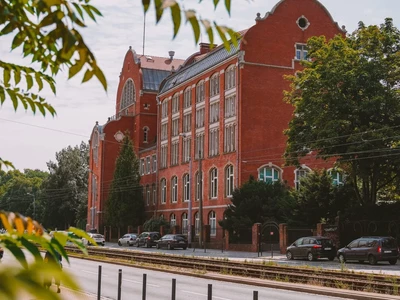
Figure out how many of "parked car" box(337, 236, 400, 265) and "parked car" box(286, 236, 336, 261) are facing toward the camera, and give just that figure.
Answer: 0

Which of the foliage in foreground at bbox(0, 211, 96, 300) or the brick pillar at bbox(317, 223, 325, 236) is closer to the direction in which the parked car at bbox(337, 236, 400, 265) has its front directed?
the brick pillar

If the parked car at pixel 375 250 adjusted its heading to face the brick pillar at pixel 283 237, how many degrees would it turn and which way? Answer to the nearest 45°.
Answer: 0° — it already faces it

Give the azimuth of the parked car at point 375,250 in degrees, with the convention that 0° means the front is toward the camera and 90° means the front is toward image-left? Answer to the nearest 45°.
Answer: approximately 135°

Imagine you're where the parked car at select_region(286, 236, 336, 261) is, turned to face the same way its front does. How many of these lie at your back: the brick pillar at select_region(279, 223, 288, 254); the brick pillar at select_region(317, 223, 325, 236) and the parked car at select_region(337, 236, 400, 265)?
1

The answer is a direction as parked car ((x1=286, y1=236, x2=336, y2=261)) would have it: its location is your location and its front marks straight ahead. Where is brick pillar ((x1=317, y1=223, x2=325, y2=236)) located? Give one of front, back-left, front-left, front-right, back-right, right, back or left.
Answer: front-right

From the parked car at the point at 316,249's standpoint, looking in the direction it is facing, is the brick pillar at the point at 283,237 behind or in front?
in front

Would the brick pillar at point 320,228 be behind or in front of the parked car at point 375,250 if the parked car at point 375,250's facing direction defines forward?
in front

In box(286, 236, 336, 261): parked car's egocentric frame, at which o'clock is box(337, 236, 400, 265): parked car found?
box(337, 236, 400, 265): parked car is roughly at 6 o'clock from box(286, 236, 336, 261): parked car.

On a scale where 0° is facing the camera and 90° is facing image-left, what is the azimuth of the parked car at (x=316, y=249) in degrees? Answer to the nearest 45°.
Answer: approximately 135°
